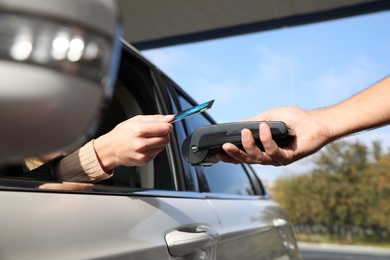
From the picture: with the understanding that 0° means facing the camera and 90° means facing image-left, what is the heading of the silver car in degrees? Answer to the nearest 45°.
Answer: approximately 45°
